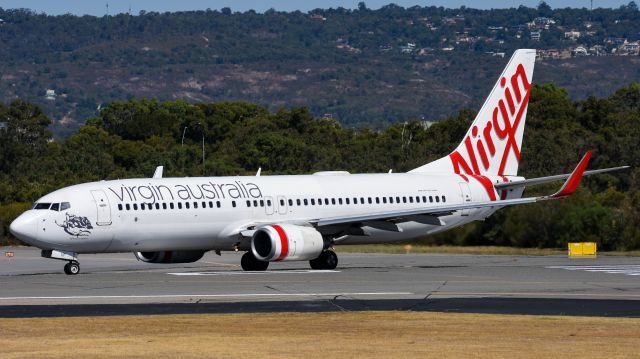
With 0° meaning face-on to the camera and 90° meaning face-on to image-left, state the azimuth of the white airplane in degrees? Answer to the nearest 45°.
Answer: approximately 45°
